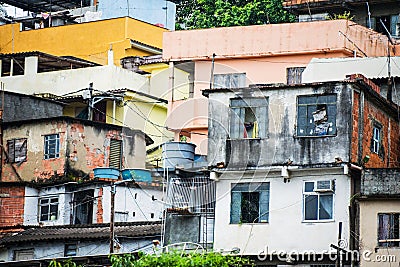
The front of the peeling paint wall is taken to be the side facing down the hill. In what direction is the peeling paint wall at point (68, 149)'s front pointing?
toward the camera

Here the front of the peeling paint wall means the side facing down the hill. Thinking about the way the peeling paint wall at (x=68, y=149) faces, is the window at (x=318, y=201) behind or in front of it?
in front

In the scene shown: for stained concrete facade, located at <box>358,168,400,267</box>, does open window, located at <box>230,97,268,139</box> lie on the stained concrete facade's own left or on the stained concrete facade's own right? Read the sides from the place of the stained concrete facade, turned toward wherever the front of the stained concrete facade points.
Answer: on the stained concrete facade's own right

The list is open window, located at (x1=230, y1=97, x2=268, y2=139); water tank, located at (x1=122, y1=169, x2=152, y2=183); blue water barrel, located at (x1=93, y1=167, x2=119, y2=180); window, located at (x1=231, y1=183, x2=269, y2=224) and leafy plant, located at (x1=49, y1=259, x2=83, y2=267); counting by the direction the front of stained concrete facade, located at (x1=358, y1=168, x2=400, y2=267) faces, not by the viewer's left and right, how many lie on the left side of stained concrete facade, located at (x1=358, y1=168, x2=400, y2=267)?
0

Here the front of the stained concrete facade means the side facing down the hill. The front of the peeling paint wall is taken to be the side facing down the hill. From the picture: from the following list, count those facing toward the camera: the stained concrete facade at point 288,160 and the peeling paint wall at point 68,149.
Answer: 2

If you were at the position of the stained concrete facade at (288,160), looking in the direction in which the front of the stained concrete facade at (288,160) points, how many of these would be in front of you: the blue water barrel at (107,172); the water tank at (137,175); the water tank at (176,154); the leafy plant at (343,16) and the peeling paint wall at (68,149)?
0

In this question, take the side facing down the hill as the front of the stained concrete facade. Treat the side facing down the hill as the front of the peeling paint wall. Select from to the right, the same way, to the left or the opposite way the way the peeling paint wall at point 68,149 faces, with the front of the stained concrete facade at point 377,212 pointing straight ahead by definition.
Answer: the same way

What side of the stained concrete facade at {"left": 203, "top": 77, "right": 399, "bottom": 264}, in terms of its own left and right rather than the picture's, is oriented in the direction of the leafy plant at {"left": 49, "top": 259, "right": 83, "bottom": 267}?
right

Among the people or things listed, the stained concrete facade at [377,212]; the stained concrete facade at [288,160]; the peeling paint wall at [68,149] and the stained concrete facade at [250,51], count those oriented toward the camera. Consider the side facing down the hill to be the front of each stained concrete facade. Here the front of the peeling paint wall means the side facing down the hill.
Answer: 4

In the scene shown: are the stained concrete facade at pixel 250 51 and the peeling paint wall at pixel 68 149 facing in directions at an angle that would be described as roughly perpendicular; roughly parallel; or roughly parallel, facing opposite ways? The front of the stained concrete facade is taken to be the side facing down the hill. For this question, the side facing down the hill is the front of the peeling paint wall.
roughly parallel

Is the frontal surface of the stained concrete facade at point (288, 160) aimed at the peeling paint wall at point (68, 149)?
no

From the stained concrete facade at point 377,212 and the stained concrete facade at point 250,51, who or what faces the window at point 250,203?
the stained concrete facade at point 250,51

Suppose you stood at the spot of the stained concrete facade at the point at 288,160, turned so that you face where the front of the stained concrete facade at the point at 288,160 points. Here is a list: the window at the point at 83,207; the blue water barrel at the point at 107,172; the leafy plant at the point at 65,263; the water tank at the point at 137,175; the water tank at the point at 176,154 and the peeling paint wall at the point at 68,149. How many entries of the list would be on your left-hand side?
0

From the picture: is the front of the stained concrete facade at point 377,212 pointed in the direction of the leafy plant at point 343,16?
no

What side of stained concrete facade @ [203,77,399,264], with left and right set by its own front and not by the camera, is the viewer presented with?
front

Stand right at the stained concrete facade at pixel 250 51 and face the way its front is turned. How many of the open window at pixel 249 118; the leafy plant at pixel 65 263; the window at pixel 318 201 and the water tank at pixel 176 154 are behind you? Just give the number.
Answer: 0
